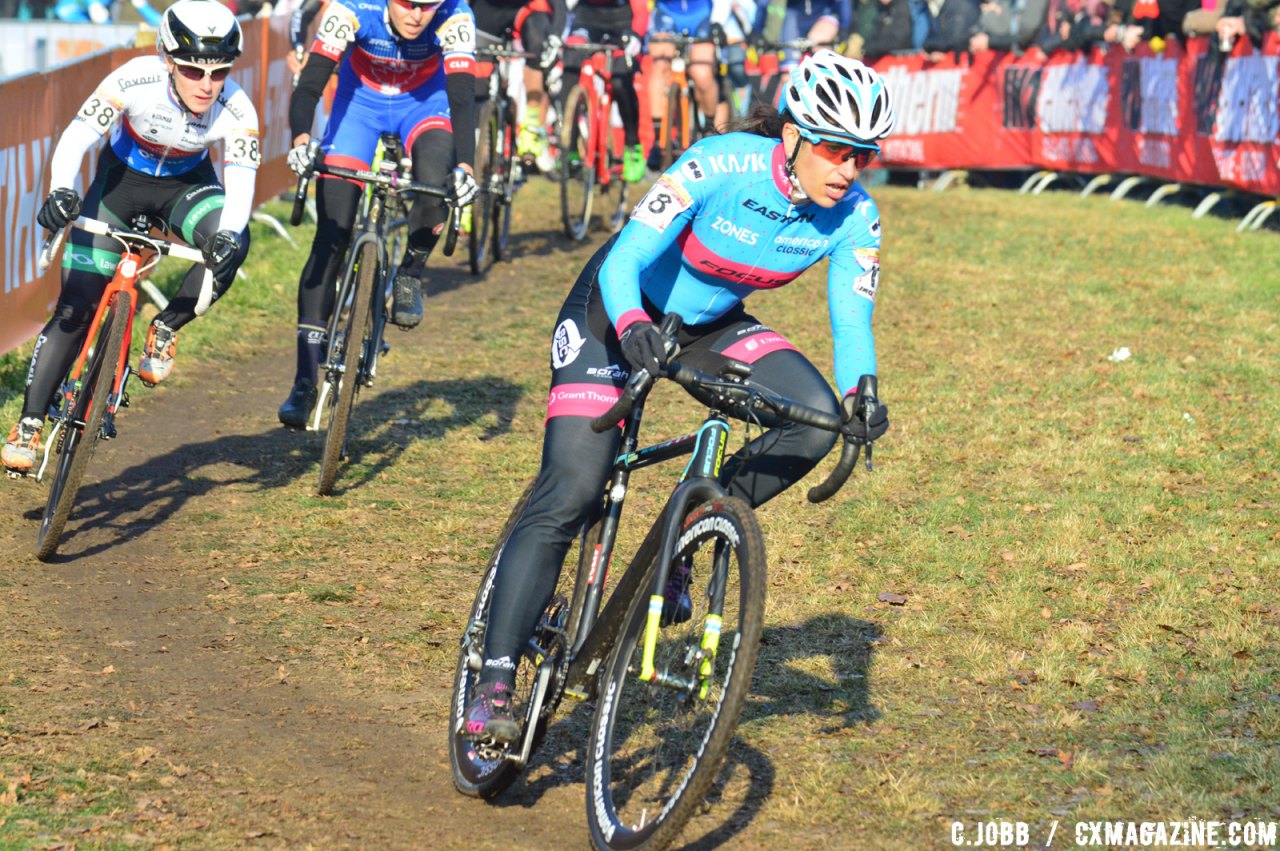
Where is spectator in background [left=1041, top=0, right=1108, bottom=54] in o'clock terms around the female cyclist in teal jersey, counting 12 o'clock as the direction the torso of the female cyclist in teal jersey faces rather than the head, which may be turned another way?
The spectator in background is roughly at 8 o'clock from the female cyclist in teal jersey.

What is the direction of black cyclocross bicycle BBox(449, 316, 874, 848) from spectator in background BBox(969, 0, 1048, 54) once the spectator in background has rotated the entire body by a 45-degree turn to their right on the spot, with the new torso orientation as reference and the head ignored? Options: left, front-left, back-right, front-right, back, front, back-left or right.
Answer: front-left

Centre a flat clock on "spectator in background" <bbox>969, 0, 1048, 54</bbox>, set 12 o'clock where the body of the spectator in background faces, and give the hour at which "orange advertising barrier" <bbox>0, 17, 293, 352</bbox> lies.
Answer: The orange advertising barrier is roughly at 1 o'clock from the spectator in background.

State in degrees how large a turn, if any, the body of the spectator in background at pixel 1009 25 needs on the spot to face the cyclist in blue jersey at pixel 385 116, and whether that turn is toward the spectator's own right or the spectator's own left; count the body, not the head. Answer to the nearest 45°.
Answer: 0° — they already face them

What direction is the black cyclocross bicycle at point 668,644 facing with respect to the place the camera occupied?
facing the viewer and to the right of the viewer

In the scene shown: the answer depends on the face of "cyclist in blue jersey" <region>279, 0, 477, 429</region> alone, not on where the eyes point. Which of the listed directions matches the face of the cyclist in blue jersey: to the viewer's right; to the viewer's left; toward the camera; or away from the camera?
toward the camera

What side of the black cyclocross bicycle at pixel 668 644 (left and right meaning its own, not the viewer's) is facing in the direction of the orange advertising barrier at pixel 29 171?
back

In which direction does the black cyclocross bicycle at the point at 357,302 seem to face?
toward the camera

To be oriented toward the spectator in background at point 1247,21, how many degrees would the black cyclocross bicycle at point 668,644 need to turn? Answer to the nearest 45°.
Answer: approximately 135° to its left

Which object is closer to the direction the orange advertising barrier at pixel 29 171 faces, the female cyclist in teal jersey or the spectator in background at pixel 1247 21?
the female cyclist in teal jersey

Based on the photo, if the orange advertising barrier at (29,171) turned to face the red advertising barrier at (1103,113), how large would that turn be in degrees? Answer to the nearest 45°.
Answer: approximately 90° to its left

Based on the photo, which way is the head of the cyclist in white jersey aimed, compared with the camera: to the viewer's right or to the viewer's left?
to the viewer's right

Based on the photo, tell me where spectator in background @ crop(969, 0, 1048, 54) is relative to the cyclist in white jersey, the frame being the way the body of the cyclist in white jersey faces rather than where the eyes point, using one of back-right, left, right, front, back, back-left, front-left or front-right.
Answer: back-left

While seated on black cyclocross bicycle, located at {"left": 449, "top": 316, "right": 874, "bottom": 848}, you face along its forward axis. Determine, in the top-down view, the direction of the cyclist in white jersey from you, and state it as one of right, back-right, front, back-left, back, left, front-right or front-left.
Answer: back

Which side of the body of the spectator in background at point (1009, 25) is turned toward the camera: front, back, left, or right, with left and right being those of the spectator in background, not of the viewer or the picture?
front
